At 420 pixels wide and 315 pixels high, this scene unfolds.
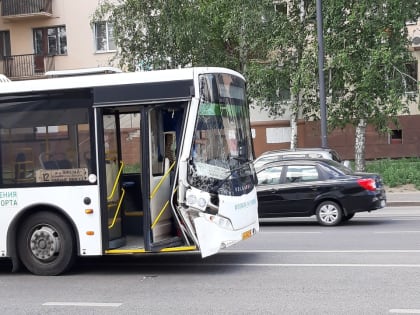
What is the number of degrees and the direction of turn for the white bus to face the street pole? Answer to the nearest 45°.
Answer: approximately 90° to its left

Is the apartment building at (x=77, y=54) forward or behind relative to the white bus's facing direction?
behind

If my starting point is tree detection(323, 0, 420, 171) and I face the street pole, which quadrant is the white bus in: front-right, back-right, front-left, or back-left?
front-left

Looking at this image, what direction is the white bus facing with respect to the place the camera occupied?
facing the viewer and to the right of the viewer

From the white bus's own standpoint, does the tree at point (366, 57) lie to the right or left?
on its left

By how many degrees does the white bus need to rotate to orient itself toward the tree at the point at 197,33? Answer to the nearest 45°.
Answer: approximately 135° to its left

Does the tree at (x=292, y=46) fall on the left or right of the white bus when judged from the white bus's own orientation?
on its left
